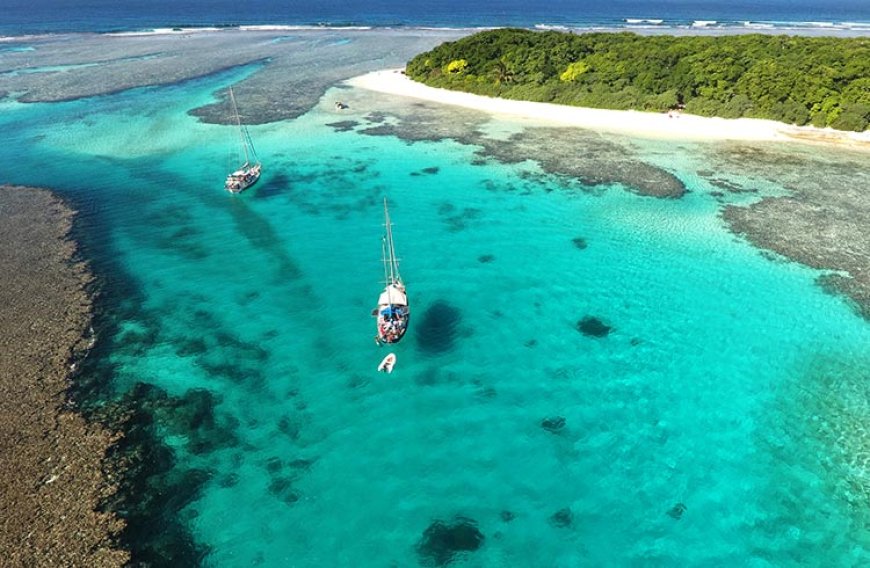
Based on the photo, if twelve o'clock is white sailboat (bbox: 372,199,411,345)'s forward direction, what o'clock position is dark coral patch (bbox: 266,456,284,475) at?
The dark coral patch is roughly at 7 o'clock from the white sailboat.

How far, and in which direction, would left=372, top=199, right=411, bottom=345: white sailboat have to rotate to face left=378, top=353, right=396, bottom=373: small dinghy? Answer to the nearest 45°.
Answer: approximately 180°

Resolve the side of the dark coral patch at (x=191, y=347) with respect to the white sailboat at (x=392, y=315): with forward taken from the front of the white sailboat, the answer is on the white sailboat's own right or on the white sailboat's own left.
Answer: on the white sailboat's own left

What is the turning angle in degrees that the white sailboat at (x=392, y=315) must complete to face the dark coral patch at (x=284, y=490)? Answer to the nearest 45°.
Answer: approximately 135° to its left

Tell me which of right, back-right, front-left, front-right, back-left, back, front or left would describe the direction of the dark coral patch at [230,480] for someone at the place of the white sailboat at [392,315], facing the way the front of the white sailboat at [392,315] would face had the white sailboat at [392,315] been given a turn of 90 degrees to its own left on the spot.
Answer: front-left

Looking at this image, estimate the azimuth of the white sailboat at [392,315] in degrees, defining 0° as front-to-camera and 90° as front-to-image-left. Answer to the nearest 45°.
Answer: approximately 180°
